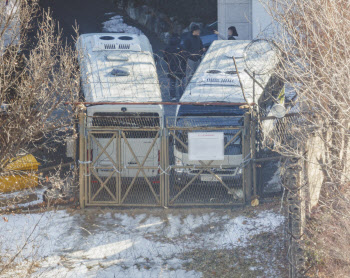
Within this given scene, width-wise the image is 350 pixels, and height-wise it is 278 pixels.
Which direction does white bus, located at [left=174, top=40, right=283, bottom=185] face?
toward the camera

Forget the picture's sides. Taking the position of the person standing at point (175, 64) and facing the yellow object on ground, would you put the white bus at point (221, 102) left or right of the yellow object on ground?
left

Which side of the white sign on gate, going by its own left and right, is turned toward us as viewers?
front

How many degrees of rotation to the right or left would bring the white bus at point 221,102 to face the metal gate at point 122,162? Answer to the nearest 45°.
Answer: approximately 90° to its right

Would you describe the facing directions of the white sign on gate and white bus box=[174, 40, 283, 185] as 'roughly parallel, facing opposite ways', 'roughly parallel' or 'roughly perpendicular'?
roughly parallel

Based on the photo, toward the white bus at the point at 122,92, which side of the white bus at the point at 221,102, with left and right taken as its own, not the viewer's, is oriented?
right
